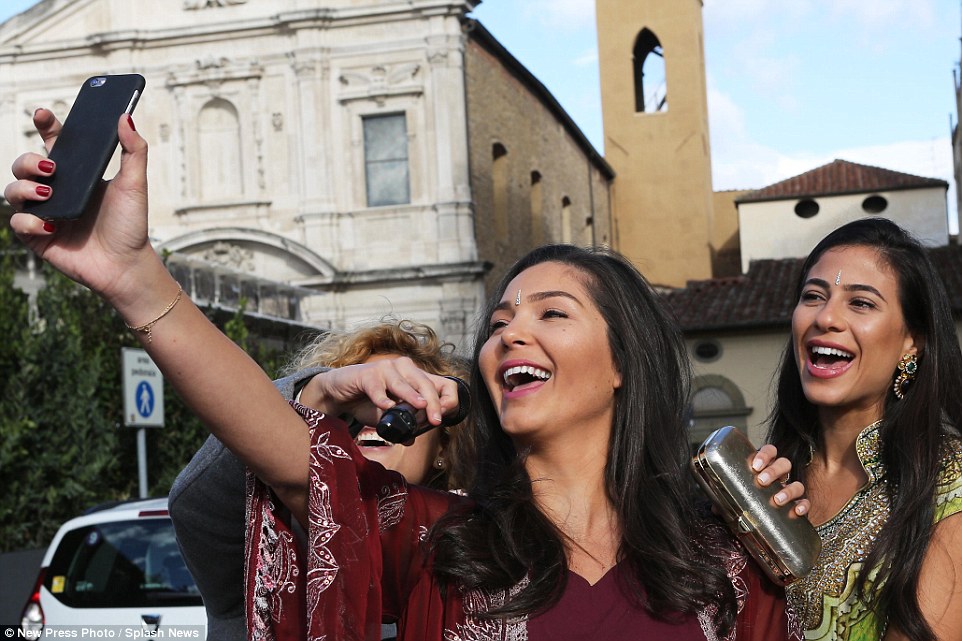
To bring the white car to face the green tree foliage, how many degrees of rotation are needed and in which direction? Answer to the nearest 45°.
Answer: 0° — it already faces it

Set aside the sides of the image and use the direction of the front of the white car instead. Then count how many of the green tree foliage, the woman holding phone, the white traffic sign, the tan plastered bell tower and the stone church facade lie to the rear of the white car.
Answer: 1

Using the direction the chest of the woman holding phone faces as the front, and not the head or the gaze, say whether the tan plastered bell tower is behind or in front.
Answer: behind

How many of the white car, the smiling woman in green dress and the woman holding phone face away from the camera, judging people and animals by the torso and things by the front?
1

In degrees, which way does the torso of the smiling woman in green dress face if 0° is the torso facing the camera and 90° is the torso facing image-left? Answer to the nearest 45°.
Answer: approximately 45°

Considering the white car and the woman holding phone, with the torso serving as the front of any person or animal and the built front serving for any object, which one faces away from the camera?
the white car

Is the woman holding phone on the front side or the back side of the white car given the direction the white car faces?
on the back side

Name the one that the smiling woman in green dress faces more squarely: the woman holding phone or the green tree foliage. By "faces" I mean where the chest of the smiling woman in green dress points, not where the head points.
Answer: the woman holding phone

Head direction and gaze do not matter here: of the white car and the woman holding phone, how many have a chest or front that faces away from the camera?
1

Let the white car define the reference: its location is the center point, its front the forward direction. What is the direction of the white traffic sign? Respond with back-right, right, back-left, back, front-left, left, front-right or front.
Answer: front

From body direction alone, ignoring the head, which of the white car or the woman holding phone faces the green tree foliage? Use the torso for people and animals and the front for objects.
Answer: the white car

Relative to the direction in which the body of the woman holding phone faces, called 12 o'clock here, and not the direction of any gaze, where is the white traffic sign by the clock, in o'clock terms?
The white traffic sign is roughly at 4 o'clock from the woman holding phone.

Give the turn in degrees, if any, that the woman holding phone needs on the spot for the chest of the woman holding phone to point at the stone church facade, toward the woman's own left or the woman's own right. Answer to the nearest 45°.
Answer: approximately 135° to the woman's own right

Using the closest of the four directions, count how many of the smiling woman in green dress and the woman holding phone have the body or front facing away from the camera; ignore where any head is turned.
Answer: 0

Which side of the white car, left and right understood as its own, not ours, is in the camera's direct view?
back

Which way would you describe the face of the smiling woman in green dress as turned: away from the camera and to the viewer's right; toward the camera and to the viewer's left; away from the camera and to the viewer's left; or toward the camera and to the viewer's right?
toward the camera and to the viewer's left

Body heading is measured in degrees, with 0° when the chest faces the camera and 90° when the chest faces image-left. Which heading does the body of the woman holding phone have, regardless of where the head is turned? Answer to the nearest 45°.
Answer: approximately 45°

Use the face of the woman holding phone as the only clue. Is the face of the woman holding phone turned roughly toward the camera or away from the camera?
toward the camera
